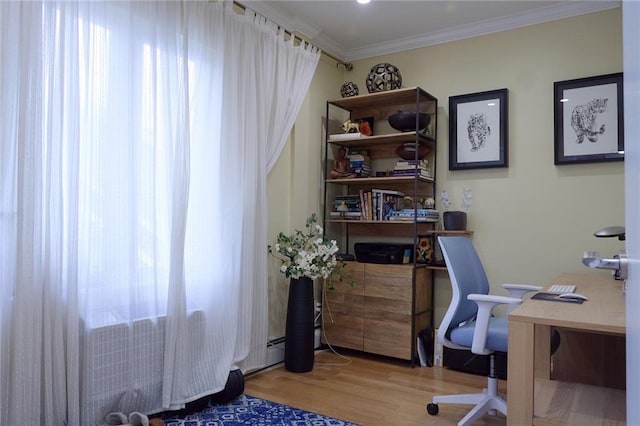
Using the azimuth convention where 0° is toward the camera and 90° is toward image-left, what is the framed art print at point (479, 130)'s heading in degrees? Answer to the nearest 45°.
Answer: approximately 45°

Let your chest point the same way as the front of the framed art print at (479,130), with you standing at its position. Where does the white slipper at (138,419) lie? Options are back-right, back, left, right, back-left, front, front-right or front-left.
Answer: front

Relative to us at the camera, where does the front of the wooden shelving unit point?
facing the viewer and to the left of the viewer

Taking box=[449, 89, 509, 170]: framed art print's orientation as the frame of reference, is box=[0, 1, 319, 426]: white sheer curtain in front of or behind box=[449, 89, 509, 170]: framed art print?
in front

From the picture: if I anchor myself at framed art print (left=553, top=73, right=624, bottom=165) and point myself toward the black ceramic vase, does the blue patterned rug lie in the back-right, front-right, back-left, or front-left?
front-left

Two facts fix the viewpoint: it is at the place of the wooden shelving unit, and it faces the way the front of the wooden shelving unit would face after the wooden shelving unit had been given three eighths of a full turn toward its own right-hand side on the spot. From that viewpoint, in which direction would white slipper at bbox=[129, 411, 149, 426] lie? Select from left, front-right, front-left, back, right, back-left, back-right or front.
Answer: back-left

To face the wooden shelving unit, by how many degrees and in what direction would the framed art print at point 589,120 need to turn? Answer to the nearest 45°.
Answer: approximately 45° to its right

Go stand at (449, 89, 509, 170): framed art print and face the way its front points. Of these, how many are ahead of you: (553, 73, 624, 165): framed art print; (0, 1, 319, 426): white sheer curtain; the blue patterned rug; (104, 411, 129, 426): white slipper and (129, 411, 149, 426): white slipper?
4

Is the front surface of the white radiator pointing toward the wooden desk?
yes

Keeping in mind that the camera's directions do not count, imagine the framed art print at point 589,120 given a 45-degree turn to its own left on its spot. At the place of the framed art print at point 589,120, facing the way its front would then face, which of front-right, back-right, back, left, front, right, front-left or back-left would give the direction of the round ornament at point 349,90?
right

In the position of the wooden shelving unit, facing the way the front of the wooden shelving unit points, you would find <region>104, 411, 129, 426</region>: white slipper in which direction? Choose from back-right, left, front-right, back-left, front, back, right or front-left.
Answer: front

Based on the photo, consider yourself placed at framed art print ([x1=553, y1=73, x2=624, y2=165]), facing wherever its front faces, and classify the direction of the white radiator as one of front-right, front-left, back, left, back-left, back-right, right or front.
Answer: front

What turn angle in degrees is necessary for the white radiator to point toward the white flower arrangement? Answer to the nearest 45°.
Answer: approximately 90° to its left
